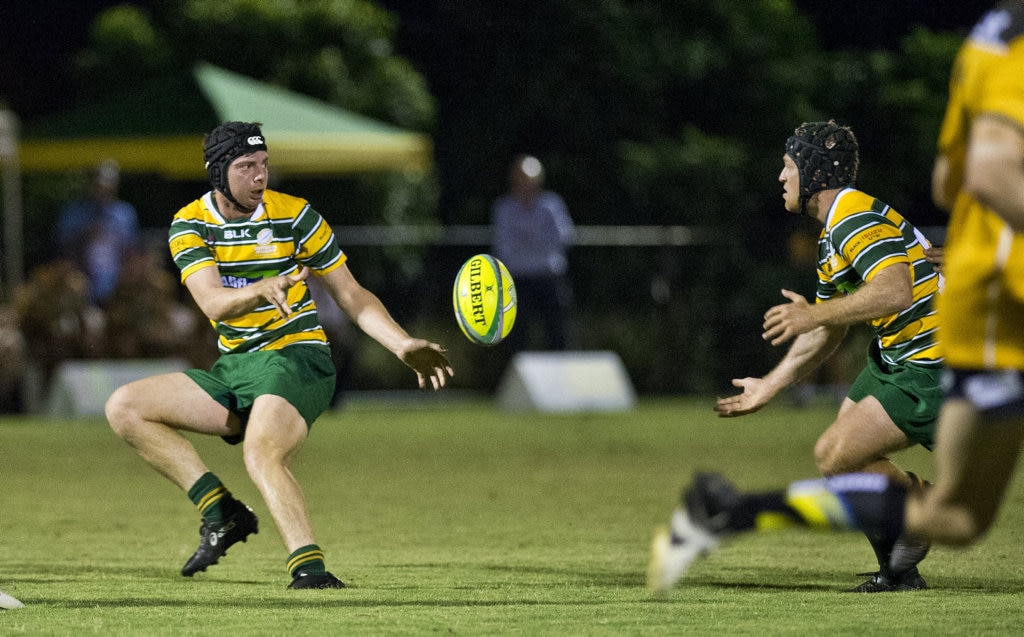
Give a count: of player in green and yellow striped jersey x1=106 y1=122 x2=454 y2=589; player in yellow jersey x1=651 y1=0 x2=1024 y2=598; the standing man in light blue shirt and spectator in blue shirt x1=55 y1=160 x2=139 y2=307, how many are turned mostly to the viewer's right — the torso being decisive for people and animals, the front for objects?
1

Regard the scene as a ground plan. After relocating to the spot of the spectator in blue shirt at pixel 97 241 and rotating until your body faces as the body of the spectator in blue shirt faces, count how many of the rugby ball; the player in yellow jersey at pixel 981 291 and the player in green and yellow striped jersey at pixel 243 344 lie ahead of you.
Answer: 3

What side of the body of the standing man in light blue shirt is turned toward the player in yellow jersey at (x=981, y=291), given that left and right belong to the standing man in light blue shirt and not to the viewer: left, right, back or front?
front

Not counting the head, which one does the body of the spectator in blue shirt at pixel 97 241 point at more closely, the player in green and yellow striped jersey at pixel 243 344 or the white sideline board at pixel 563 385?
the player in green and yellow striped jersey

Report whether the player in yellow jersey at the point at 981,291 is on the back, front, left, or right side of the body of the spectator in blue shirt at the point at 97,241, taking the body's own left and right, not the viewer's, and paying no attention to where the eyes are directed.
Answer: front

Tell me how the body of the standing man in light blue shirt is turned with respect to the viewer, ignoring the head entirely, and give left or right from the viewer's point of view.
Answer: facing the viewer

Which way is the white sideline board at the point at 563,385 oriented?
toward the camera

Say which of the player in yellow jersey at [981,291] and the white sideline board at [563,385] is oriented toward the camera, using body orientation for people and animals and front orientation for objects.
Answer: the white sideline board

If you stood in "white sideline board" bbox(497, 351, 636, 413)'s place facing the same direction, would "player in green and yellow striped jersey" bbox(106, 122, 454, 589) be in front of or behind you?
in front

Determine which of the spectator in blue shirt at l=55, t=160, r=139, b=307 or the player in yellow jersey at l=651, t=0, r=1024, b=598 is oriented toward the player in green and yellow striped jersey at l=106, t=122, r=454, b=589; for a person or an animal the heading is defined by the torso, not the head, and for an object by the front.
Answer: the spectator in blue shirt

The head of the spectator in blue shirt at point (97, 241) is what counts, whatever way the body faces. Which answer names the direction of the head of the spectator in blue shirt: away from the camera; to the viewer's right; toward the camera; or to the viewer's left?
toward the camera

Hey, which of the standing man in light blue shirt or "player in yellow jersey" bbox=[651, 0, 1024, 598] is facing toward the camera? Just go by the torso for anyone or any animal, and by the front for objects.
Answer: the standing man in light blue shirt

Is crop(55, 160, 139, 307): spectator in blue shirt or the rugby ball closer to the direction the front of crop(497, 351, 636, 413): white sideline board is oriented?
the rugby ball

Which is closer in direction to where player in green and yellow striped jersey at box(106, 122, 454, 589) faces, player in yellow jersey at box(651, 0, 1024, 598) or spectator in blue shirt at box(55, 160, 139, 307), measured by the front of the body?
the player in yellow jersey

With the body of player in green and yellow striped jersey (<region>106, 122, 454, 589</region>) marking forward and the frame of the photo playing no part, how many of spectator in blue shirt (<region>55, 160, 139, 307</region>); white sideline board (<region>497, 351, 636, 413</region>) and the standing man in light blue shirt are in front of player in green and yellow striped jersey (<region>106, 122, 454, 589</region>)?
0
